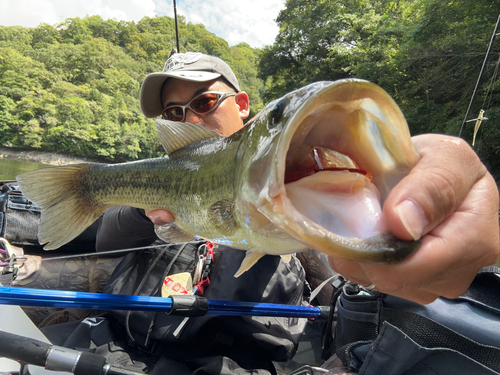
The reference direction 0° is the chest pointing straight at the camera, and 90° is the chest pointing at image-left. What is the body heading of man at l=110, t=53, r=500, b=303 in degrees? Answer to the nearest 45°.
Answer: approximately 45°

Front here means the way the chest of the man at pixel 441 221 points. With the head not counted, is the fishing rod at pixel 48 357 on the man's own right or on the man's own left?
on the man's own right
